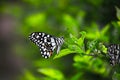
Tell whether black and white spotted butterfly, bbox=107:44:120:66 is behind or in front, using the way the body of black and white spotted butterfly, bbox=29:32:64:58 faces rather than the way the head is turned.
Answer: in front

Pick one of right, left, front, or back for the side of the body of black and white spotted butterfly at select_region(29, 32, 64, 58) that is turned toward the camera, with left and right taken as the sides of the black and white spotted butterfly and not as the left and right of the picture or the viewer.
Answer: right

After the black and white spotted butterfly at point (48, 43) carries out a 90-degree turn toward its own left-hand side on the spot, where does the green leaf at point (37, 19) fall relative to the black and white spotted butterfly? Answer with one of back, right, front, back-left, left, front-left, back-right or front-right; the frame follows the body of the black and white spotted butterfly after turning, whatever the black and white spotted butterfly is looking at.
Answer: front
